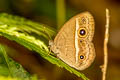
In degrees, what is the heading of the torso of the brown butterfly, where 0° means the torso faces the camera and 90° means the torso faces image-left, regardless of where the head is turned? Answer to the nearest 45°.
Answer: approximately 90°

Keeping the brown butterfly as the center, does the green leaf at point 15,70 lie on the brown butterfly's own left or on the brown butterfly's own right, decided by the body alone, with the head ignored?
on the brown butterfly's own left
